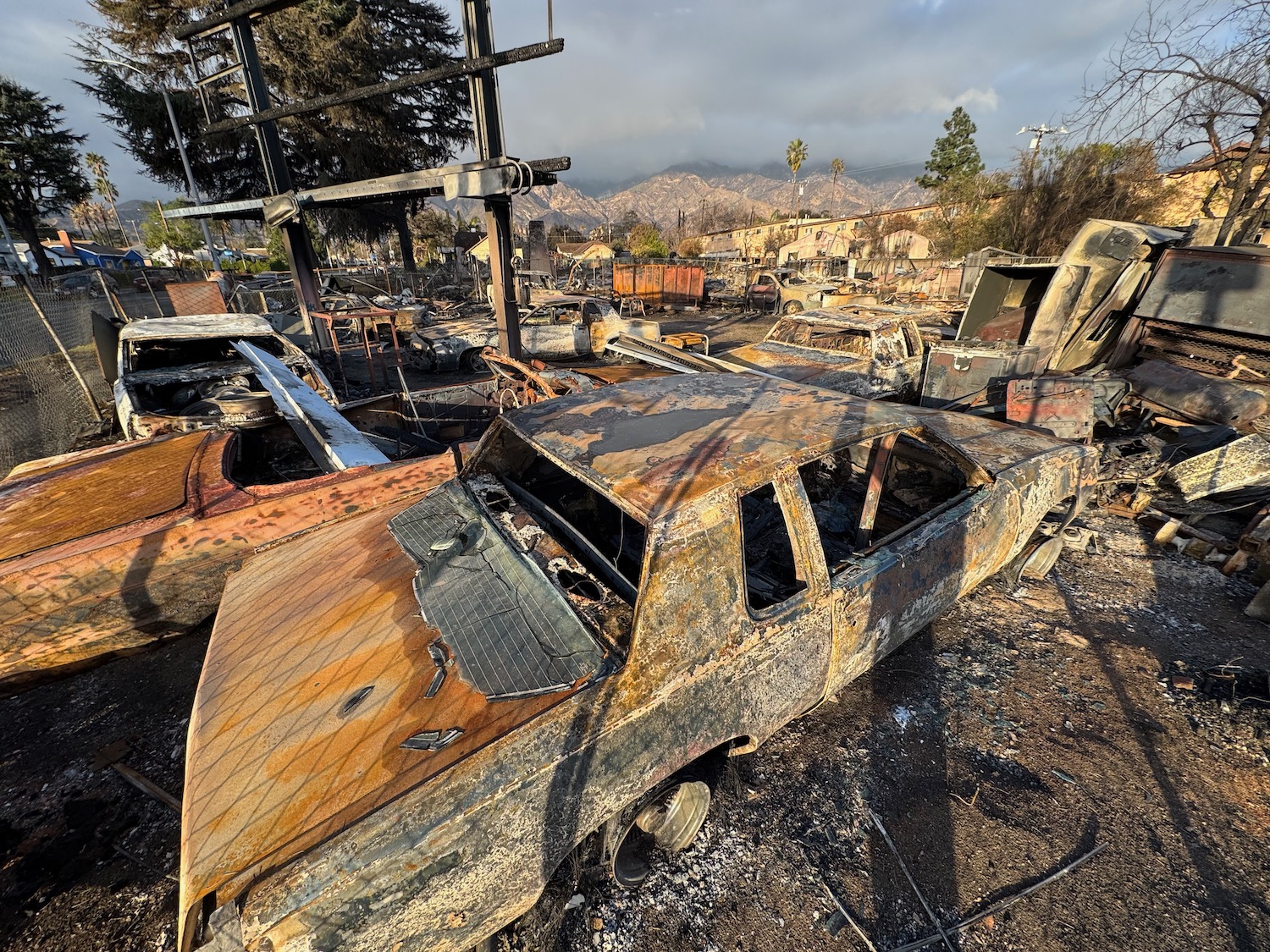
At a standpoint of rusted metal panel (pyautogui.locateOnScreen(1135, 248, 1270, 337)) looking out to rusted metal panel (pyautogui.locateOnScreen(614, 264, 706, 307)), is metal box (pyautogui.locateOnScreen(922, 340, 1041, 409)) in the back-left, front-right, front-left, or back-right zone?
front-left

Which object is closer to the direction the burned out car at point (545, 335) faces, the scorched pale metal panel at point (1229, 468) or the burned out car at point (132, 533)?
the burned out car

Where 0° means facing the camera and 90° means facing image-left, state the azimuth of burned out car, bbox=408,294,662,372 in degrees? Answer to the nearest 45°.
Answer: approximately 45°

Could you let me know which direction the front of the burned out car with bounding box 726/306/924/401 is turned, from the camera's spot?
facing the viewer and to the left of the viewer

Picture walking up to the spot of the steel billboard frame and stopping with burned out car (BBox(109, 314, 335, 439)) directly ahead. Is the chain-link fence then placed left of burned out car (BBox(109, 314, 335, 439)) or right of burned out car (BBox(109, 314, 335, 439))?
right

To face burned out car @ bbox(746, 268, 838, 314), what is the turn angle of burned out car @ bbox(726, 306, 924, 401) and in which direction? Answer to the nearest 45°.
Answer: approximately 135° to its right
